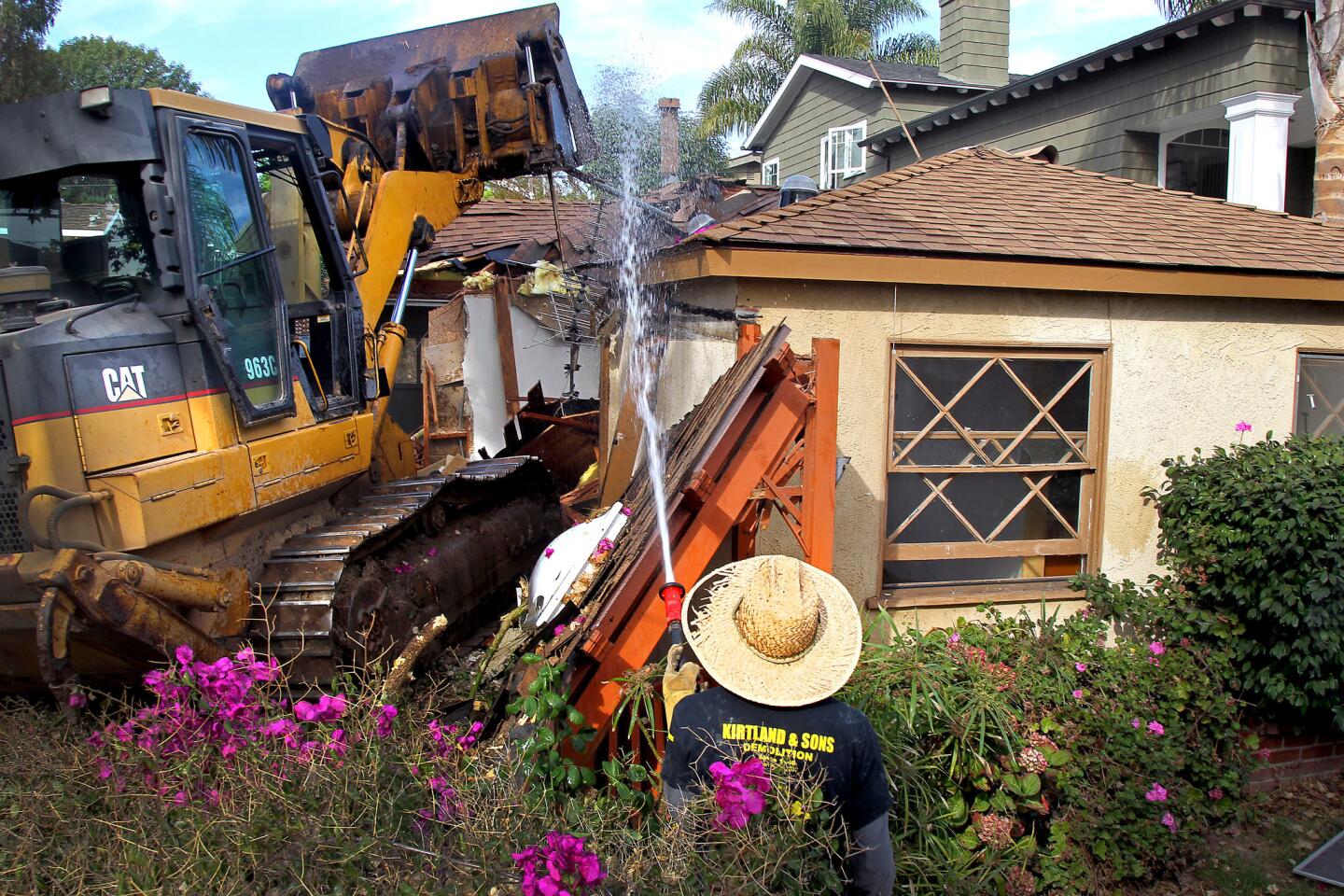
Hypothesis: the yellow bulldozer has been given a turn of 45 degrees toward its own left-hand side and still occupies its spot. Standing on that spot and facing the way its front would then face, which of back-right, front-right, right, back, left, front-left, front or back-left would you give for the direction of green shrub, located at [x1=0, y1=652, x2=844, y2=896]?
back

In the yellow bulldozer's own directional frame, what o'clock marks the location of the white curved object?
The white curved object is roughly at 2 o'clock from the yellow bulldozer.

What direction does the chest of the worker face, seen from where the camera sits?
away from the camera

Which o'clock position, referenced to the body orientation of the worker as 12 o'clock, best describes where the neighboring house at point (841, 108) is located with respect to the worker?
The neighboring house is roughly at 12 o'clock from the worker.

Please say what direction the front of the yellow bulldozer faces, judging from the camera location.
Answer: facing away from the viewer and to the right of the viewer

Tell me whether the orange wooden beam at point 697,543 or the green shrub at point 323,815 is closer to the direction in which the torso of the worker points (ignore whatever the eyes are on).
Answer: the orange wooden beam

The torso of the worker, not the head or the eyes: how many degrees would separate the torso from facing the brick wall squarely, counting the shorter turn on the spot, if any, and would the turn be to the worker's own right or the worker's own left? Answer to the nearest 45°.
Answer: approximately 45° to the worker's own right

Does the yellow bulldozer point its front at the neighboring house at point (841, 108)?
yes

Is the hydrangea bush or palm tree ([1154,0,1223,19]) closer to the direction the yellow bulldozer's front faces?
the palm tree
